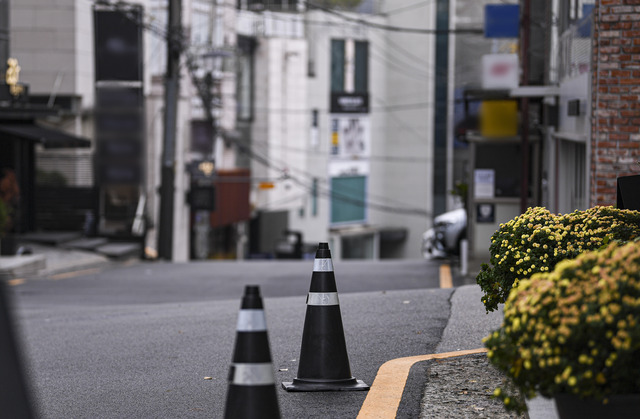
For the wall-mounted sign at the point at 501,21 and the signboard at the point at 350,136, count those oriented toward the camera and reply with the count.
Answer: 2

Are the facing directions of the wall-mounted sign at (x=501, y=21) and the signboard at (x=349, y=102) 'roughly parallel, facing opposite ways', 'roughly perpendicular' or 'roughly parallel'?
roughly parallel

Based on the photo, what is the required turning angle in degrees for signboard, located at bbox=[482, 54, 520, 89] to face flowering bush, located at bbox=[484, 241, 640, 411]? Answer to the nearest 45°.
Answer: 0° — it already faces it

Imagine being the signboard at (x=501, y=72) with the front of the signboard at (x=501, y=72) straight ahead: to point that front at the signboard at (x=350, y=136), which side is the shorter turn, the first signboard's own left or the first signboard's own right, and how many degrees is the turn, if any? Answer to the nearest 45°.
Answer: approximately 180°

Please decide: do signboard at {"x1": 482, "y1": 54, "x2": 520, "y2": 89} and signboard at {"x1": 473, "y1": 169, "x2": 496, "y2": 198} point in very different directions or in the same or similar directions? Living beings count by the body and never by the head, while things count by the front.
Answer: same or similar directions

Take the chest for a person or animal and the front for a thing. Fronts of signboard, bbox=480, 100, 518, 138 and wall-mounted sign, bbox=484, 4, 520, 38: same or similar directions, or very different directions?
same or similar directions

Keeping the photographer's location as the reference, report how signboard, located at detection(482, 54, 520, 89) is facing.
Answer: facing the viewer

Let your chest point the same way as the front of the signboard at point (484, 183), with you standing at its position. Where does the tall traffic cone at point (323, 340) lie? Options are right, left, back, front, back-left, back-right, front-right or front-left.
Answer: front

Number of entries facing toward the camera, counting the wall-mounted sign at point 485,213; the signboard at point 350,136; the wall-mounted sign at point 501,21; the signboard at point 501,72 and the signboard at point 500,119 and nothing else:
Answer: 5

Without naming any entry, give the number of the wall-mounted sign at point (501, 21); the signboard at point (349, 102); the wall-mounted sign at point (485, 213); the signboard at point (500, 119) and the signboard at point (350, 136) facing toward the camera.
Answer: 5

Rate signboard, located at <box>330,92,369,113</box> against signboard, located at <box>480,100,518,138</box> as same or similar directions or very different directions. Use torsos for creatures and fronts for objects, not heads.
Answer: same or similar directions

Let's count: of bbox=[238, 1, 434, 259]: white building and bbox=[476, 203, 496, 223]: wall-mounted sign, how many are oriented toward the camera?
2

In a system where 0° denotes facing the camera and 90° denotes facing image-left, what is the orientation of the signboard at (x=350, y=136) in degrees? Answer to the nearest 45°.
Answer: approximately 0°

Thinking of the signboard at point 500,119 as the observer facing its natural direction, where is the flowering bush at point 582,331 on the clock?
The flowering bush is roughly at 12 o'clock from the signboard.

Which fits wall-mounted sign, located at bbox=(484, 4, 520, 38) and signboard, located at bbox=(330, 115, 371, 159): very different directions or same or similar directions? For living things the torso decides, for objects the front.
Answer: same or similar directions
